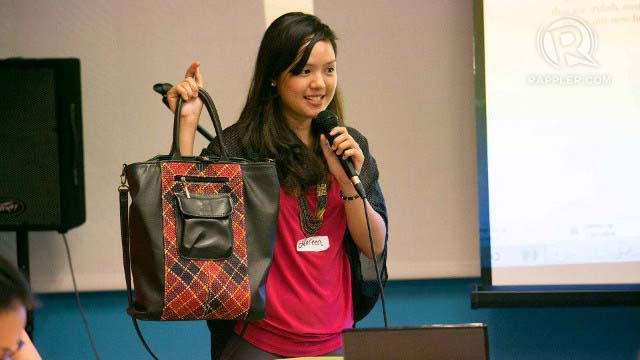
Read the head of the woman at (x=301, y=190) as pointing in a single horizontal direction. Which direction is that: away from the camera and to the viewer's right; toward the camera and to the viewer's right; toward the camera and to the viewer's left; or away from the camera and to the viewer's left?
toward the camera and to the viewer's right

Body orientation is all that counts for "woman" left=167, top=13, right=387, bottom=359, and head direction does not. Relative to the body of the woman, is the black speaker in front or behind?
behind

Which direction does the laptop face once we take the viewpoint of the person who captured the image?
facing away from the viewer

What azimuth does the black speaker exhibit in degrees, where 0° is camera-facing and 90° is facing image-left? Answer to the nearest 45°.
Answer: approximately 45°

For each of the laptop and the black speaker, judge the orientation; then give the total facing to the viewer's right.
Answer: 0

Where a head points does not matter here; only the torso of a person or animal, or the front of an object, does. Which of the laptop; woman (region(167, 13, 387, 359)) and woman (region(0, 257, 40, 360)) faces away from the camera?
the laptop

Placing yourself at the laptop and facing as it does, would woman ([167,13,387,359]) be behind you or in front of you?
in front

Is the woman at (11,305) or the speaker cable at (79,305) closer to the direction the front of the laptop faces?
the speaker cable

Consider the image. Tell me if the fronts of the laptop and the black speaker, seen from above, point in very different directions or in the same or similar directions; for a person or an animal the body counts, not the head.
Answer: very different directions
